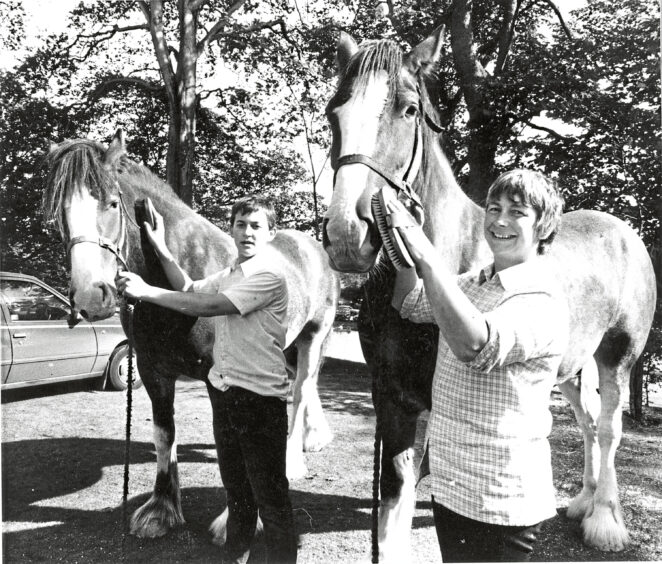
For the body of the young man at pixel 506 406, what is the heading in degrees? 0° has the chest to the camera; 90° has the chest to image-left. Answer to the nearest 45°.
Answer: approximately 45°

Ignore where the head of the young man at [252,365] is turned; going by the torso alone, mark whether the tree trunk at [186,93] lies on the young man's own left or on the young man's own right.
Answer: on the young man's own right

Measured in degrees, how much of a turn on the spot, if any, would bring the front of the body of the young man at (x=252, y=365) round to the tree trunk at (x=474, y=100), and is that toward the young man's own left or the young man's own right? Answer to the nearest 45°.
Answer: approximately 180°

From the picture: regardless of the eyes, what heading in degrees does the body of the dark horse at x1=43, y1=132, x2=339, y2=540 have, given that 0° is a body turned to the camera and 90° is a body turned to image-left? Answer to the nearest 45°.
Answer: approximately 45°
